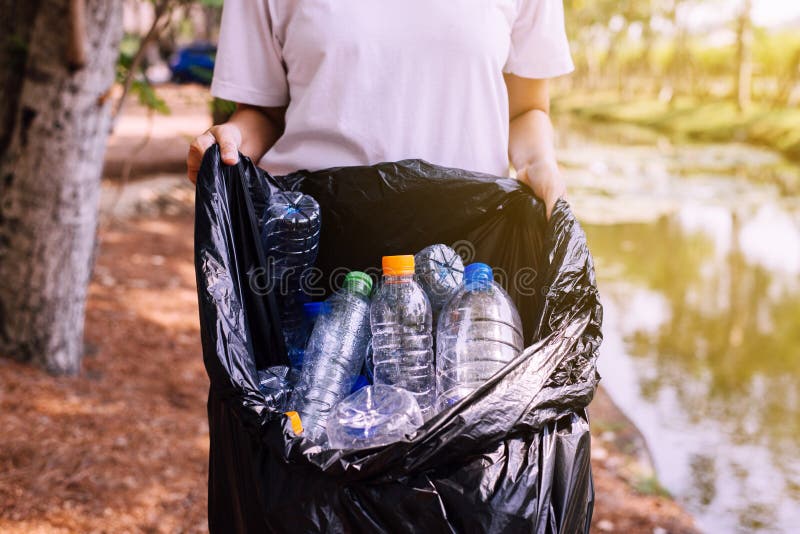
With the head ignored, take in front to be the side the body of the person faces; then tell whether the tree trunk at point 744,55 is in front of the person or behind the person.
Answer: behind

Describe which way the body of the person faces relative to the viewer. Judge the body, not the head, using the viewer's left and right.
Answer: facing the viewer

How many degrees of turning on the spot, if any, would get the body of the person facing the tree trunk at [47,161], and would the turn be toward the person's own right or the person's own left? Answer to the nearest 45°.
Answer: approximately 135° to the person's own right
